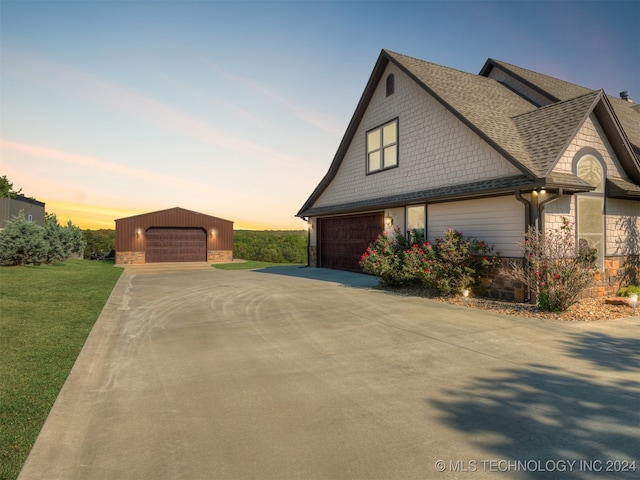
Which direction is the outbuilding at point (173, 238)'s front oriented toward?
toward the camera

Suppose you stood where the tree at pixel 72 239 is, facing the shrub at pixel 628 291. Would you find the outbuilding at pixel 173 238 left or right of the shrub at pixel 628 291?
left

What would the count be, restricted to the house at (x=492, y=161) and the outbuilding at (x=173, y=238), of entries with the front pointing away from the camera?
0

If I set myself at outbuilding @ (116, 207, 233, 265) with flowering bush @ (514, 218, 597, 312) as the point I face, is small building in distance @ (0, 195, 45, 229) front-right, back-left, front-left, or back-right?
back-right

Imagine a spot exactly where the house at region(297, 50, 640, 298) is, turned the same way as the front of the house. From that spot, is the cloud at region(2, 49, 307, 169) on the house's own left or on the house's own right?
on the house's own right
